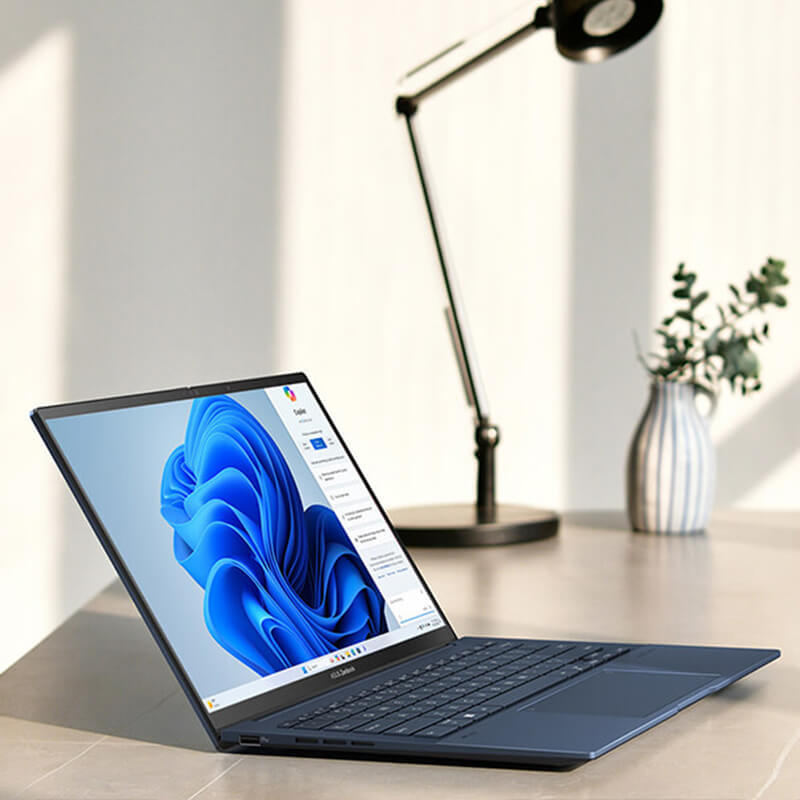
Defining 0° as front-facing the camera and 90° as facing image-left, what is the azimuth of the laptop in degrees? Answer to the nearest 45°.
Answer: approximately 315°

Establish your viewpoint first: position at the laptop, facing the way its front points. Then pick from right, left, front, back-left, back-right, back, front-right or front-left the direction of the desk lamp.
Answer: back-left

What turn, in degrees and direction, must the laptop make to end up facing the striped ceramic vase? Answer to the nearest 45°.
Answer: approximately 90° to its left
